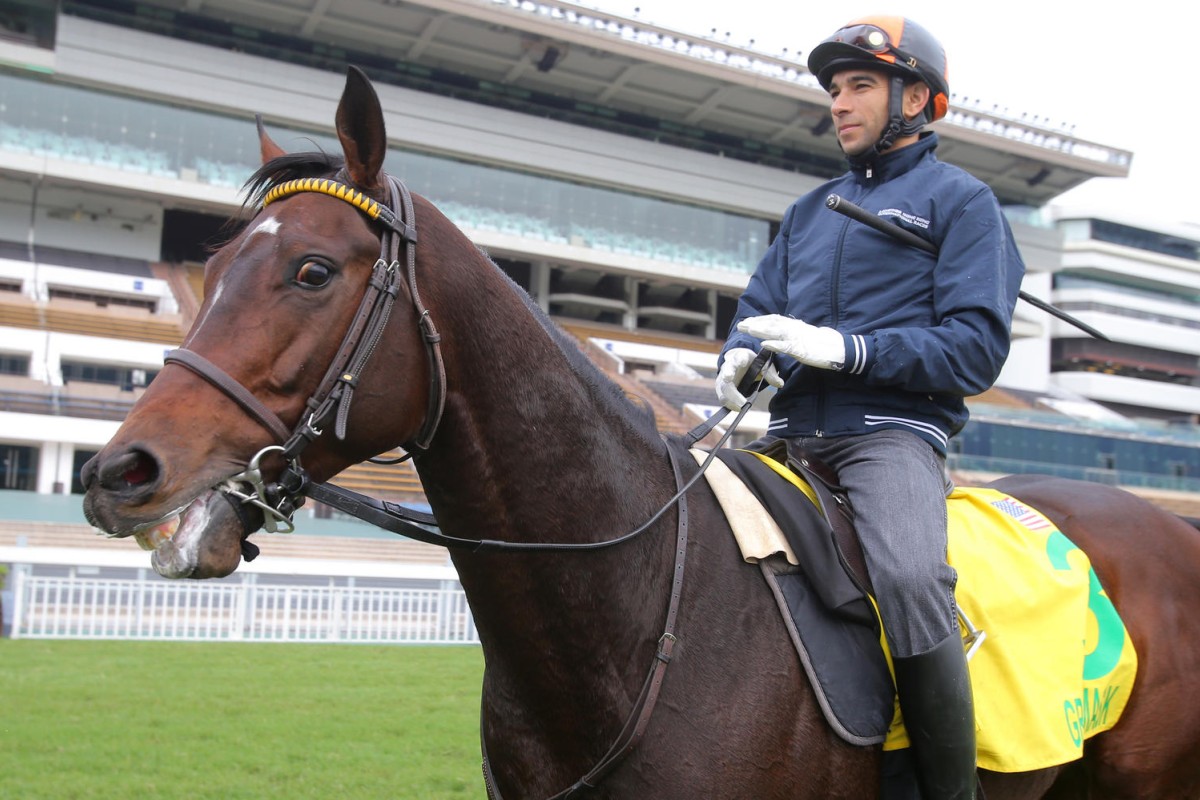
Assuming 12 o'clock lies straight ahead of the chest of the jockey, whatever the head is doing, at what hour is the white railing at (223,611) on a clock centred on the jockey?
The white railing is roughly at 3 o'clock from the jockey.

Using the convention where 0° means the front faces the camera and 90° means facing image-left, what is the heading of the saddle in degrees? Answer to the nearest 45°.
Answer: approximately 45°

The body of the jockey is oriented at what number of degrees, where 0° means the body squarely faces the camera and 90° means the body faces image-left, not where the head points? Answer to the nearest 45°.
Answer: approximately 45°

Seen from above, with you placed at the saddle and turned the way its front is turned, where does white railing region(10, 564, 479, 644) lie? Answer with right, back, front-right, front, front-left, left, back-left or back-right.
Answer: right
